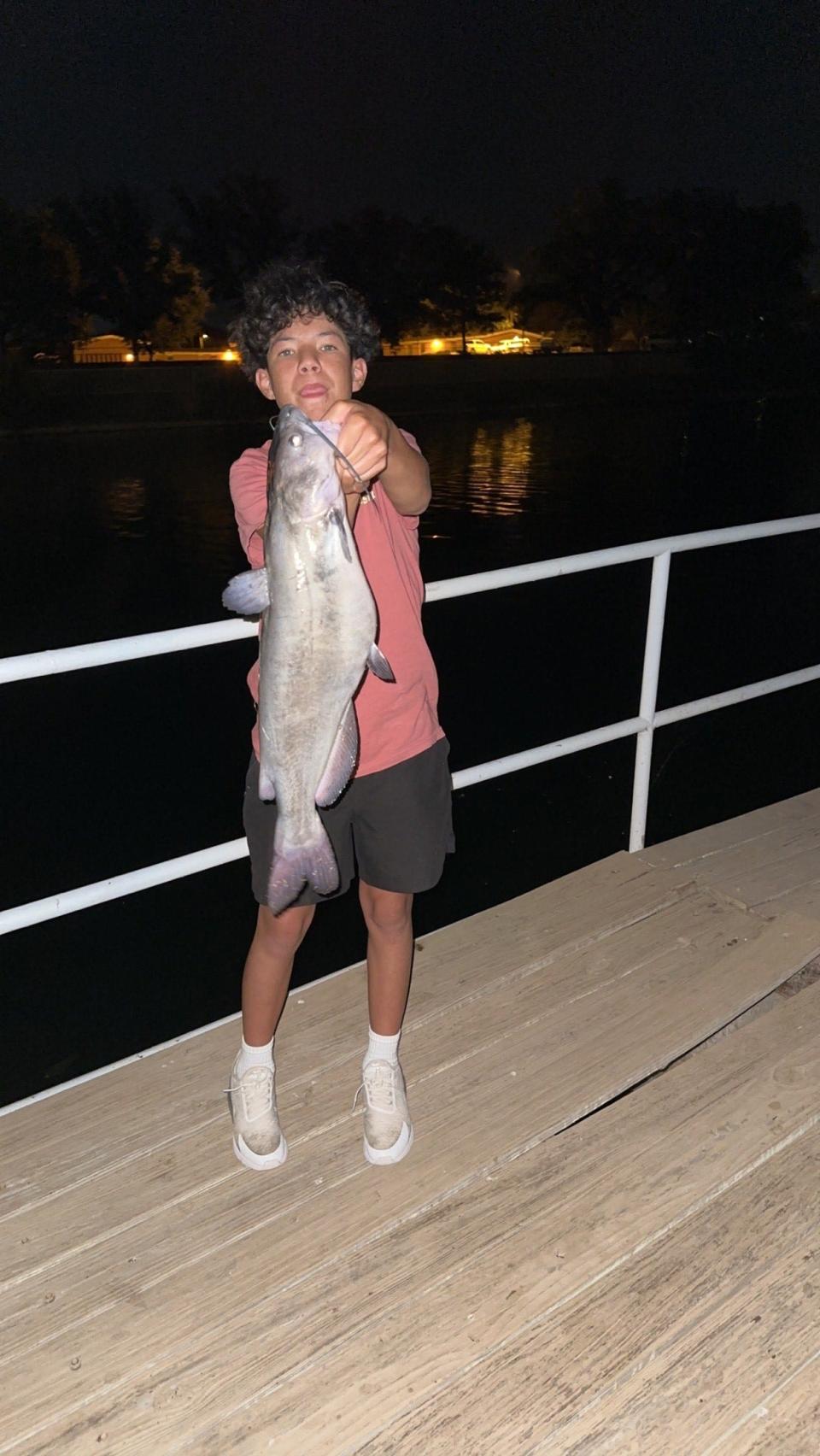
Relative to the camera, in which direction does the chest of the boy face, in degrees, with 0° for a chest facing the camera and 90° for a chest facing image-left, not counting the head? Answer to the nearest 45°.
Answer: approximately 0°

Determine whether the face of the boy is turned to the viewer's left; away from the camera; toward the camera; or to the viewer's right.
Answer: toward the camera

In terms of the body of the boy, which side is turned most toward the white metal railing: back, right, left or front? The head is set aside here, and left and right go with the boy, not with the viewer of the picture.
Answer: back
